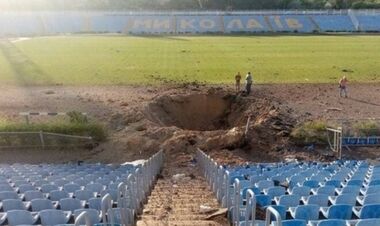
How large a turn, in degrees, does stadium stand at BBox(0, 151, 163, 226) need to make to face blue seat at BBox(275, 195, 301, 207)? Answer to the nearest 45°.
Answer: approximately 90° to its right

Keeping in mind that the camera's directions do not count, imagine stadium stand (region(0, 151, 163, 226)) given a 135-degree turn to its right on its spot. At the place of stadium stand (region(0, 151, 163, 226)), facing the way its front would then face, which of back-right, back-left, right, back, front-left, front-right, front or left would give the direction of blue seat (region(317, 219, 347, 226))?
front

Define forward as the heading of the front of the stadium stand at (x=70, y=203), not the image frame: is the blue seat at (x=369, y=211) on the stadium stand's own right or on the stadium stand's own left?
on the stadium stand's own right

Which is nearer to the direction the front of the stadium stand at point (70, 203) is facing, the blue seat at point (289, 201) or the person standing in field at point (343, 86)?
the person standing in field

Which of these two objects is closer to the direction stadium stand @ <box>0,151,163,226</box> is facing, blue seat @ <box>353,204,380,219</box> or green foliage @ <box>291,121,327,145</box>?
the green foliage

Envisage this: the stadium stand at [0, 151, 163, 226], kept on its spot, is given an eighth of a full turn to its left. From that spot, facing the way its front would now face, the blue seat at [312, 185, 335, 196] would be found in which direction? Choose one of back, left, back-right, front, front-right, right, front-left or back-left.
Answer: back-right

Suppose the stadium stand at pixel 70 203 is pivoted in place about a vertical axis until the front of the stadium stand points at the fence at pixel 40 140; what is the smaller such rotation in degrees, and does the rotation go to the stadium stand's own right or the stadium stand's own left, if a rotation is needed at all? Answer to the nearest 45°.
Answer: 0° — it already faces it

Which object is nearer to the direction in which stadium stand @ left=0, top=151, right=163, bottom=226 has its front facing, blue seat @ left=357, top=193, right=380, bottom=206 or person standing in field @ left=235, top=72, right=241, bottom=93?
the person standing in field

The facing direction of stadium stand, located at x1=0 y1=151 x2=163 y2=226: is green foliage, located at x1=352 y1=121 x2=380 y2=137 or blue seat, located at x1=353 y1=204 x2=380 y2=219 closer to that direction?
the green foliage

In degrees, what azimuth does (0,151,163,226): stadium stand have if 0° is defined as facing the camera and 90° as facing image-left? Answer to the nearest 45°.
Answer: approximately 180°

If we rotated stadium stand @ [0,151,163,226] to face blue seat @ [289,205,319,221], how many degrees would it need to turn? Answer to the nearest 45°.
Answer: approximately 135° to its right

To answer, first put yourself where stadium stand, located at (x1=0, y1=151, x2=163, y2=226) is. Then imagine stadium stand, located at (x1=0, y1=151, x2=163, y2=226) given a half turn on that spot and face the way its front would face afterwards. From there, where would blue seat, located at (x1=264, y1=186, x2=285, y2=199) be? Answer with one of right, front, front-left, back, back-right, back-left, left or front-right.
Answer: left

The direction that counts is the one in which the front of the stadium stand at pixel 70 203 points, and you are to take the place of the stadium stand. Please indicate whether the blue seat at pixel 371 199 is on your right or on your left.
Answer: on your right

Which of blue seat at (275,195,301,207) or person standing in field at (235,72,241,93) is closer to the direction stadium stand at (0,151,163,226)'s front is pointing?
the person standing in field

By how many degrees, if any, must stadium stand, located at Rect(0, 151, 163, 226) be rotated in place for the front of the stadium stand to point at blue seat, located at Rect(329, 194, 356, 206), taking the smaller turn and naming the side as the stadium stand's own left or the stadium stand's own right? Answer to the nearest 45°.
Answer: approximately 90° to the stadium stand's own right

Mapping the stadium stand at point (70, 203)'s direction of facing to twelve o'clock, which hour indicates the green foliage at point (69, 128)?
The green foliage is roughly at 12 o'clock from the stadium stand.

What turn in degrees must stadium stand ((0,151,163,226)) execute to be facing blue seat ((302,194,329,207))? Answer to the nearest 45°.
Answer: approximately 90° to its right
